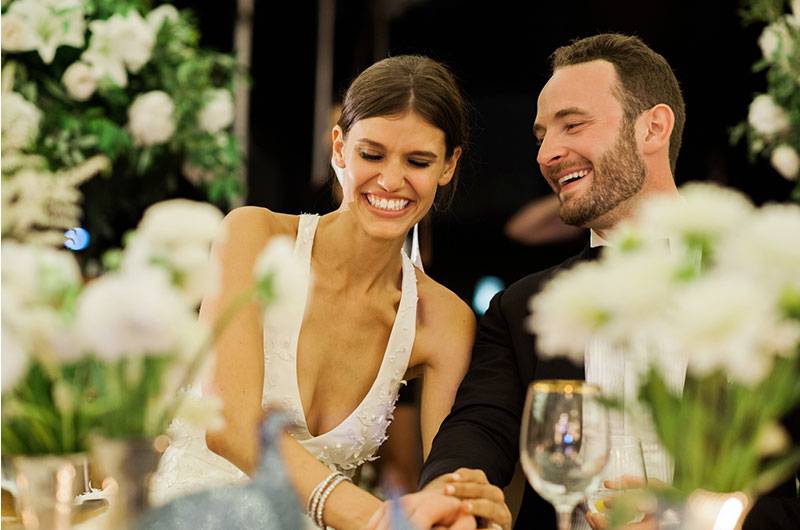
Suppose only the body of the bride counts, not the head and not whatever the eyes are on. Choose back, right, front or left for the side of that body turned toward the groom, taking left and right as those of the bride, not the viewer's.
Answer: left

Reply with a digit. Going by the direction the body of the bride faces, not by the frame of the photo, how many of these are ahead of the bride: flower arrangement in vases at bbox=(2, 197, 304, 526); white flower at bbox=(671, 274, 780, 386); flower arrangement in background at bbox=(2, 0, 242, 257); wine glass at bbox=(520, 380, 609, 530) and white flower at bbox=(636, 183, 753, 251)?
4

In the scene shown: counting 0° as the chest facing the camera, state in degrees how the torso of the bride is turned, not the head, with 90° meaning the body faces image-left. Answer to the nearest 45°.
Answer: approximately 0°

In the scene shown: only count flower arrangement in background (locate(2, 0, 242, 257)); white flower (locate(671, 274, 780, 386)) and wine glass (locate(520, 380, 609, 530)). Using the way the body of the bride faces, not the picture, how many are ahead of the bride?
2

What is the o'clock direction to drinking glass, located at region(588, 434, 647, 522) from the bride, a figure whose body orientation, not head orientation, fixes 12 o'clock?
The drinking glass is roughly at 11 o'clock from the bride.

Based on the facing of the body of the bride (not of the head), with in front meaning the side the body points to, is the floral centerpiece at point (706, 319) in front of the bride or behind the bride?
in front

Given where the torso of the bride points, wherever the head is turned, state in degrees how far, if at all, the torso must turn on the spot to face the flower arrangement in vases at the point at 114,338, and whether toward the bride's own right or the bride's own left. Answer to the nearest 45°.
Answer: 0° — they already face it

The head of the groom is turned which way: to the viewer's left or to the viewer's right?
to the viewer's left

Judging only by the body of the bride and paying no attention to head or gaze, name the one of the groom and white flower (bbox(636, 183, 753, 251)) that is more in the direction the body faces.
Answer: the white flower

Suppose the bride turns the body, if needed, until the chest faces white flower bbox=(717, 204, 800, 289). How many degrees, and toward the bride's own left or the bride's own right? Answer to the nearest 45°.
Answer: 0° — they already face it
